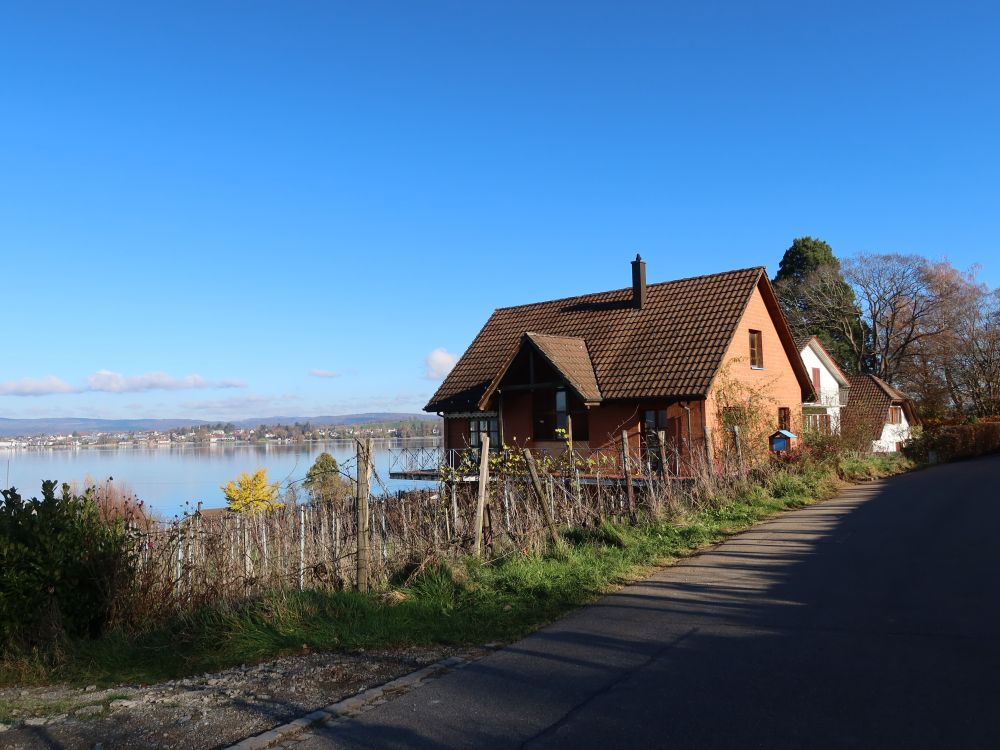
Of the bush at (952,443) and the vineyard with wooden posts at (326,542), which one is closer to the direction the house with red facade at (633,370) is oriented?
the vineyard with wooden posts

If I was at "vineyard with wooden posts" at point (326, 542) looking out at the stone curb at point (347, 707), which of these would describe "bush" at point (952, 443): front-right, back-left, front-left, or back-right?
back-left

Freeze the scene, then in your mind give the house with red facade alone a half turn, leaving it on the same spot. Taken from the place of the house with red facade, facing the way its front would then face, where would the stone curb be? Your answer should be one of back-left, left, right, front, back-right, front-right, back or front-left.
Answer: back-right

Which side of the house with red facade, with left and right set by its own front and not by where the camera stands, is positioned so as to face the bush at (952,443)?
back

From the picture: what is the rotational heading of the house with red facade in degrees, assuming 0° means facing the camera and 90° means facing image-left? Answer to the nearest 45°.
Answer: approximately 45°

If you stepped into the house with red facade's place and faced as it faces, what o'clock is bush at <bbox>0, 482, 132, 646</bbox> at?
The bush is roughly at 11 o'clock from the house with red facade.

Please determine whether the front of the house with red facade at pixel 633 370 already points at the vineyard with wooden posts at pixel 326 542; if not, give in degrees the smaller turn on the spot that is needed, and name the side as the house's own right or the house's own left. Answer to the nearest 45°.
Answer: approximately 45° to the house's own left

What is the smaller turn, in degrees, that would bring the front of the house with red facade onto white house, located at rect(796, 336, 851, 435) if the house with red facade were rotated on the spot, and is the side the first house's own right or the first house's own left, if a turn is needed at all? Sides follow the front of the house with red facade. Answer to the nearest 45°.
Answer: approximately 180°
